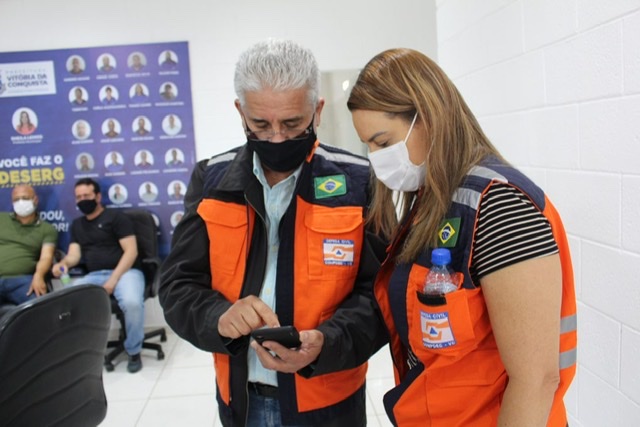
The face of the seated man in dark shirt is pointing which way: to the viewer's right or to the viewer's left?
to the viewer's left

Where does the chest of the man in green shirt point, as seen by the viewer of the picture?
toward the camera

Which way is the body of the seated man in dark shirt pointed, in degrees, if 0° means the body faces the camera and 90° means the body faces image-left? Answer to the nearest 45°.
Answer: approximately 45°

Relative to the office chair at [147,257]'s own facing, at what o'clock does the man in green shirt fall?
The man in green shirt is roughly at 2 o'clock from the office chair.

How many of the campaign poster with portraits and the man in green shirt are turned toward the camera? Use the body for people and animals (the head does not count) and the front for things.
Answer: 2
